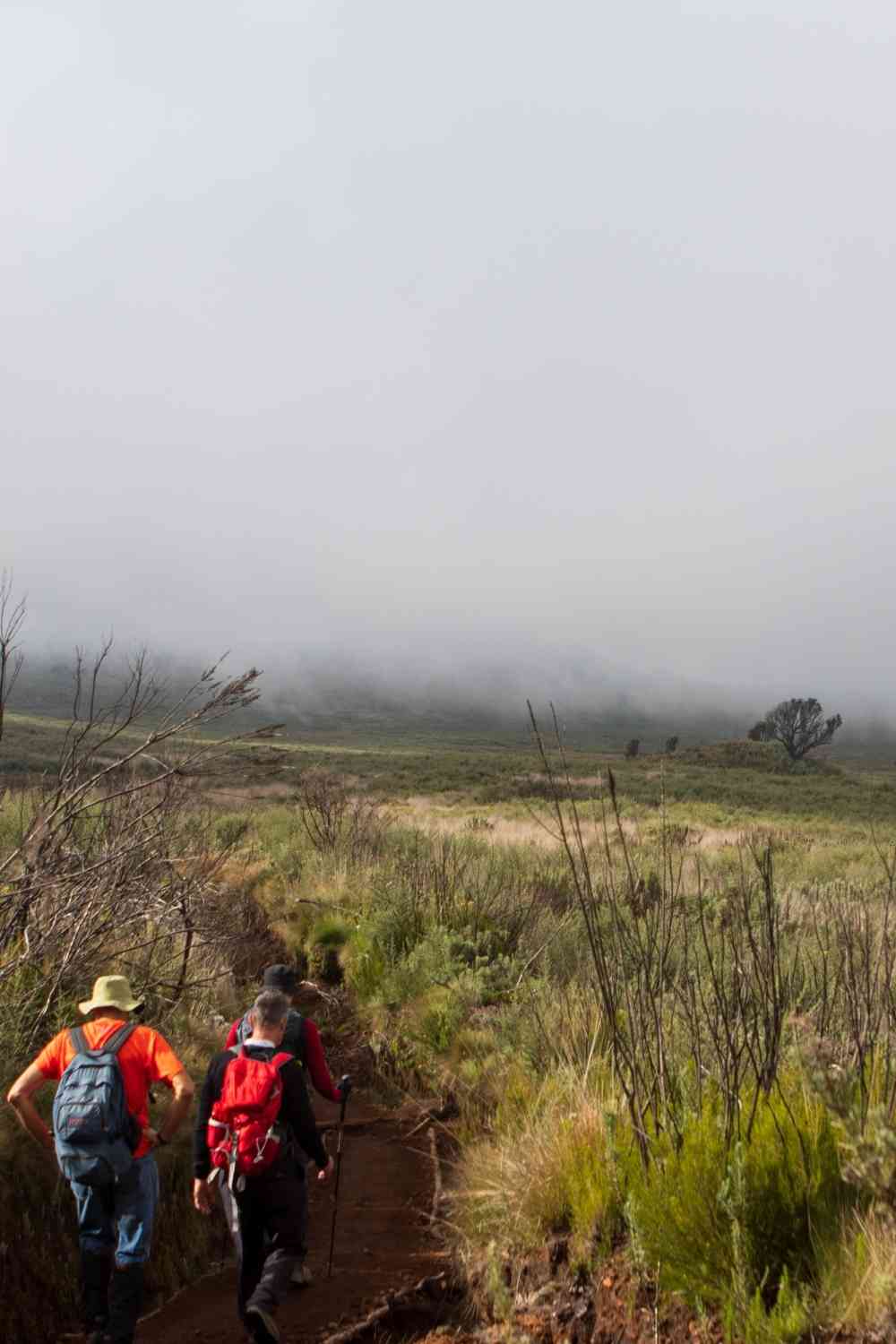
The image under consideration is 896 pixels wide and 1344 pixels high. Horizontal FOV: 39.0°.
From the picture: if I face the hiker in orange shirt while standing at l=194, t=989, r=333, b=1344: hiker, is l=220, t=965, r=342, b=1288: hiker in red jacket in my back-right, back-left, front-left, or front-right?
back-right

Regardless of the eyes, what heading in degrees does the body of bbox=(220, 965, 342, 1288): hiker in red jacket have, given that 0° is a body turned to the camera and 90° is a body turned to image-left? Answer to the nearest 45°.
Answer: approximately 180°

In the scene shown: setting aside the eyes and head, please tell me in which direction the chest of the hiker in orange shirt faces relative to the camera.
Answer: away from the camera

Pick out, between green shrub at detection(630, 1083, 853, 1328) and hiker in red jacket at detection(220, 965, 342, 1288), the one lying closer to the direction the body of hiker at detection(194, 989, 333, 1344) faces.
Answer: the hiker in red jacket

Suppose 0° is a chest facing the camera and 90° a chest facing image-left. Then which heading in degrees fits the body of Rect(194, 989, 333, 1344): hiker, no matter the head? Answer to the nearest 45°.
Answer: approximately 180°
